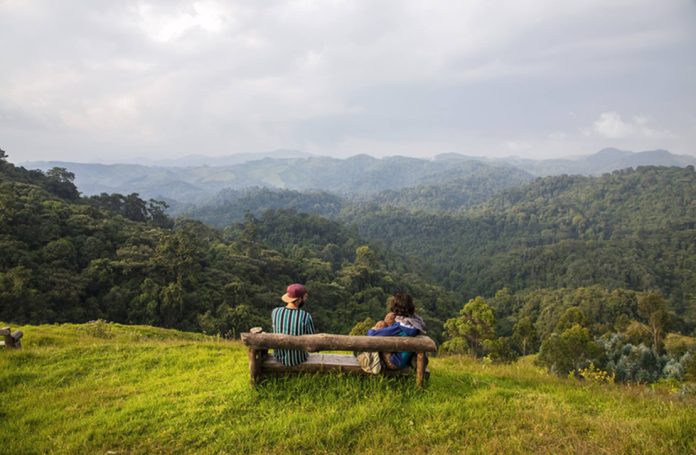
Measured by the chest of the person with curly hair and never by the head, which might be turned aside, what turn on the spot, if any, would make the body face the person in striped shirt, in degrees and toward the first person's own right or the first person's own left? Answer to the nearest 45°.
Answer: approximately 45° to the first person's own left

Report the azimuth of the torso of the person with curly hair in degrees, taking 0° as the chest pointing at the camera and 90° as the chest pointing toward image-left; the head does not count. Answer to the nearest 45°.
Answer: approximately 135°

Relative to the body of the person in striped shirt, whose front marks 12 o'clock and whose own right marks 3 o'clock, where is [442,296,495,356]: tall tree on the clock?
The tall tree is roughly at 1 o'clock from the person in striped shirt.

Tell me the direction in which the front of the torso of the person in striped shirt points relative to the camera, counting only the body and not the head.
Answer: away from the camera

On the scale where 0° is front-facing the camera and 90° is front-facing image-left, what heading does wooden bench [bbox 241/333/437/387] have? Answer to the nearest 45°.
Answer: approximately 180°

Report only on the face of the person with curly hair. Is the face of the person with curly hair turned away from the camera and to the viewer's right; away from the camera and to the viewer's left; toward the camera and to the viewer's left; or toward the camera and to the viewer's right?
away from the camera and to the viewer's left
